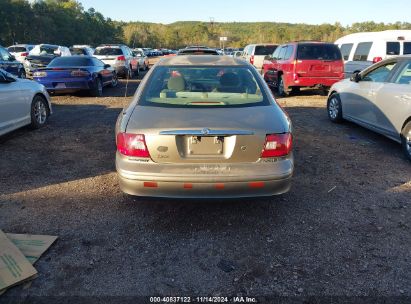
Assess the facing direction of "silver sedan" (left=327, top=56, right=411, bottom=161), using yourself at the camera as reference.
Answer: facing away from the viewer and to the left of the viewer

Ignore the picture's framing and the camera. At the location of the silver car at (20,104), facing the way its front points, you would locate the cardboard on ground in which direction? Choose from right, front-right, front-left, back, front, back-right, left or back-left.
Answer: back-right

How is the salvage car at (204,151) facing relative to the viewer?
away from the camera

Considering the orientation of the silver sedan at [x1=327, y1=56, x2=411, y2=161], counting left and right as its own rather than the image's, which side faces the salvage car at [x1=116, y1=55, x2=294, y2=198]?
left

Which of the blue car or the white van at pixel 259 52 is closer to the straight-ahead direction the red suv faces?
the white van

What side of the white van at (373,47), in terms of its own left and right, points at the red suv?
left

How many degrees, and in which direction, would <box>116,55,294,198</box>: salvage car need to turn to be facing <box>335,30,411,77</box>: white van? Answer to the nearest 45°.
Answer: approximately 45° to its right

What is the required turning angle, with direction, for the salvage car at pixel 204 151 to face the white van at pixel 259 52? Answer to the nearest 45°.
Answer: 0° — it already faces it

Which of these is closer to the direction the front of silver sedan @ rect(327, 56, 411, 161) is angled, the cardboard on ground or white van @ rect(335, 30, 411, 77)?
the white van

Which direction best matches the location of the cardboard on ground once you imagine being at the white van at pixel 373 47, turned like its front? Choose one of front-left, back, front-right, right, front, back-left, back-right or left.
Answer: back-left

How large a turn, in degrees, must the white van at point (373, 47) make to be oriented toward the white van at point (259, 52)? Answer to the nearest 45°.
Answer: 0° — it already faces it

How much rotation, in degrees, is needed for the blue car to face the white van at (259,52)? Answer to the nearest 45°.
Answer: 0° — it already faces it
